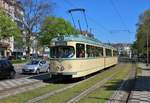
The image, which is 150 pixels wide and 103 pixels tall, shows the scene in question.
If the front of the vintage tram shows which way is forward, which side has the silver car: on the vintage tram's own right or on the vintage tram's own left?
on the vintage tram's own right

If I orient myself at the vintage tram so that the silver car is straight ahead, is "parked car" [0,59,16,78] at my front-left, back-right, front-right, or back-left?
front-left

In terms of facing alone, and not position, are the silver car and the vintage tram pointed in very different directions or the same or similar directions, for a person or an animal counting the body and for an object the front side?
same or similar directions

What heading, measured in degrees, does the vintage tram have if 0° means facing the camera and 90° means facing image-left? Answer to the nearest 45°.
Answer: approximately 45°

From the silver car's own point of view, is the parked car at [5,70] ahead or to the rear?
ahead

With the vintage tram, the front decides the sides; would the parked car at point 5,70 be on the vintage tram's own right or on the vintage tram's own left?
on the vintage tram's own right

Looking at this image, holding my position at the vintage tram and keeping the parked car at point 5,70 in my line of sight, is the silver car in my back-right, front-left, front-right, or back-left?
front-right

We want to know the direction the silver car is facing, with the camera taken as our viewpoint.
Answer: facing the viewer and to the left of the viewer

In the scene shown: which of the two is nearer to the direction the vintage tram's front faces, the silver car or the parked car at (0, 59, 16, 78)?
the parked car

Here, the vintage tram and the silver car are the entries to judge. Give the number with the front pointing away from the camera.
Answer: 0
